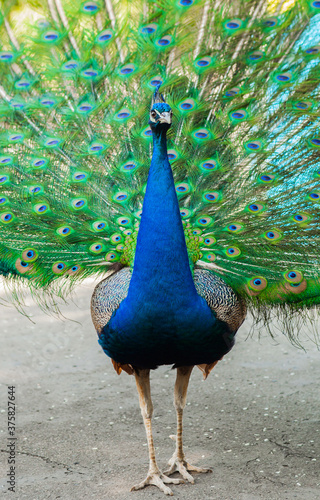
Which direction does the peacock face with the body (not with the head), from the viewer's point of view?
toward the camera
